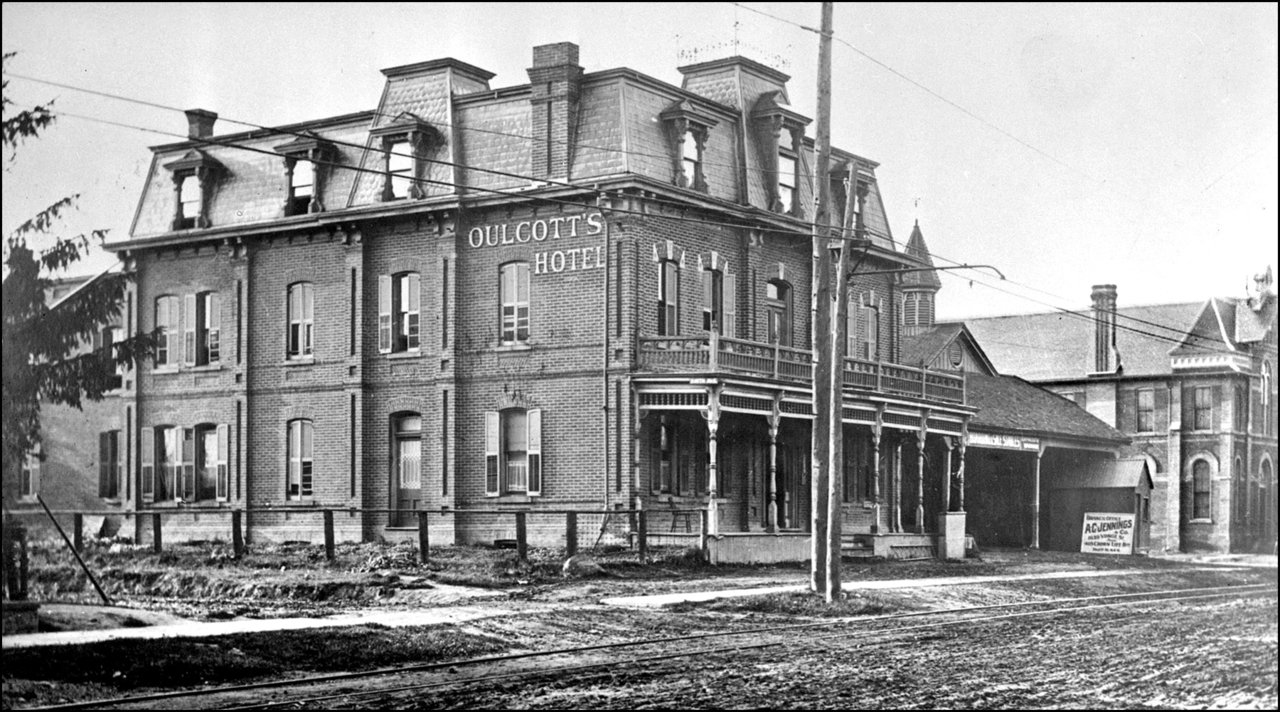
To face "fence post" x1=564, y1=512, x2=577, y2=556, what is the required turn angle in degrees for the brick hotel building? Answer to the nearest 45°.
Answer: approximately 45° to its right

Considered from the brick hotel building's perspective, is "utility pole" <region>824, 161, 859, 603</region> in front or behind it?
in front

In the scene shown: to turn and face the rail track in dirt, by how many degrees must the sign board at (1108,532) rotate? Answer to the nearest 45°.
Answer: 0° — it already faces it

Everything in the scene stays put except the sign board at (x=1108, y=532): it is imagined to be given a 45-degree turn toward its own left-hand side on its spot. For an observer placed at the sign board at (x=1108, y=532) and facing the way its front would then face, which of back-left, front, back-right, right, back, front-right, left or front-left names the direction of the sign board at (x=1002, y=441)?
right

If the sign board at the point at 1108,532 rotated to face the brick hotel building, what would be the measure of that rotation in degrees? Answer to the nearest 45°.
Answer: approximately 45° to its right

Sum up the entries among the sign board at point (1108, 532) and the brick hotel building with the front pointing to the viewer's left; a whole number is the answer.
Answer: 0

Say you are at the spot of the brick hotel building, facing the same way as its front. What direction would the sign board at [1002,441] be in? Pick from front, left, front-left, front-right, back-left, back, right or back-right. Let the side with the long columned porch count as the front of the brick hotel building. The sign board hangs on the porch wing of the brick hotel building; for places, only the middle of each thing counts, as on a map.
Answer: left

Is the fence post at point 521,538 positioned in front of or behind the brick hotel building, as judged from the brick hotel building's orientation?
in front

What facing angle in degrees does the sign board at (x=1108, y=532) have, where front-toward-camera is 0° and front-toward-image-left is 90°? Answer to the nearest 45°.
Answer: approximately 0°

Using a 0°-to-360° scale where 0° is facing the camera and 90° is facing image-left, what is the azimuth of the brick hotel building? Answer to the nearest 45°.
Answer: approximately 315°
